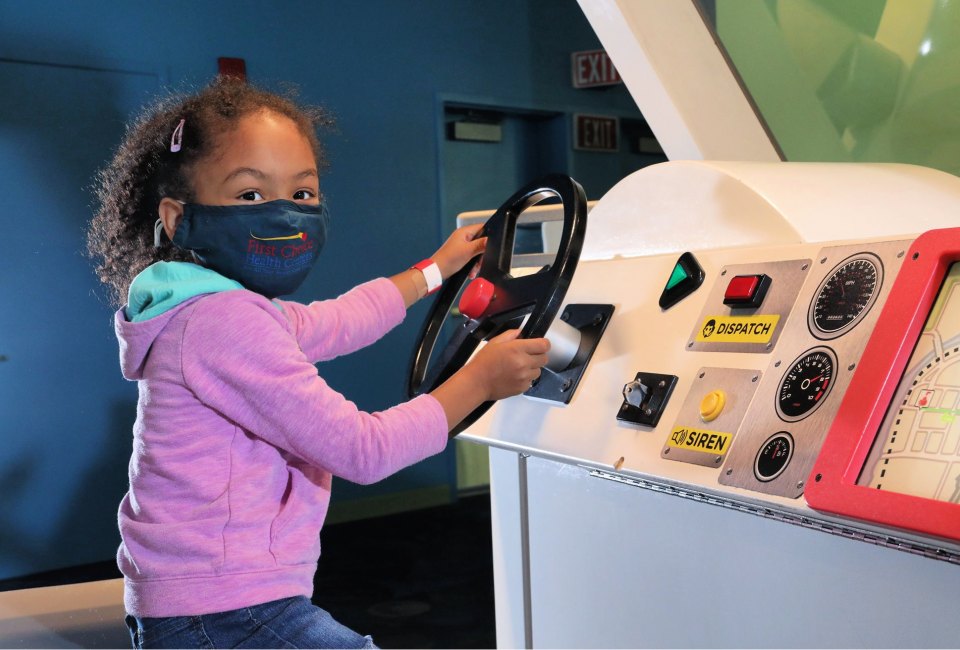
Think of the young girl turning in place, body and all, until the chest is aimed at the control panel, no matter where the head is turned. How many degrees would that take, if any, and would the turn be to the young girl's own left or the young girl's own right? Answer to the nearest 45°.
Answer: approximately 45° to the young girl's own right

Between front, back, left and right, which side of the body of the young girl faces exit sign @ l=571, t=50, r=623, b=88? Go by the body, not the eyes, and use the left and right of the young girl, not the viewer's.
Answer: left

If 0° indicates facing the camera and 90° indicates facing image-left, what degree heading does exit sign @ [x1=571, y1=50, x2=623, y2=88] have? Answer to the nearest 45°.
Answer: approximately 0°

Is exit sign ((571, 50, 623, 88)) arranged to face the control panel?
yes

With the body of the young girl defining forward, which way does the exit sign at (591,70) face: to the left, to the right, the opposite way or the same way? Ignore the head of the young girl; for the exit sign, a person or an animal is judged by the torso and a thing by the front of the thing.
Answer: to the right

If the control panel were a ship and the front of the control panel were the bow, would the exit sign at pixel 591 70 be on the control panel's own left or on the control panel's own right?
on the control panel's own right

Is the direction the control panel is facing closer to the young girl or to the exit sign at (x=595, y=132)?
the young girl

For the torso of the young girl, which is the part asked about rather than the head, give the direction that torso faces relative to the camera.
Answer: to the viewer's right

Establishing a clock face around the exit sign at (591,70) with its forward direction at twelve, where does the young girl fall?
The young girl is roughly at 12 o'clock from the exit sign.

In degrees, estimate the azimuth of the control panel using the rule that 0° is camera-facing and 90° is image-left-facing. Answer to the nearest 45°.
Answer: approximately 45°

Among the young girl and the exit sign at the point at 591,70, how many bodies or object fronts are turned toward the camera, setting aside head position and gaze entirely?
1

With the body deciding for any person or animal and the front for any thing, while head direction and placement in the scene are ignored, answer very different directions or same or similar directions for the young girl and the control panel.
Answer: very different directions
